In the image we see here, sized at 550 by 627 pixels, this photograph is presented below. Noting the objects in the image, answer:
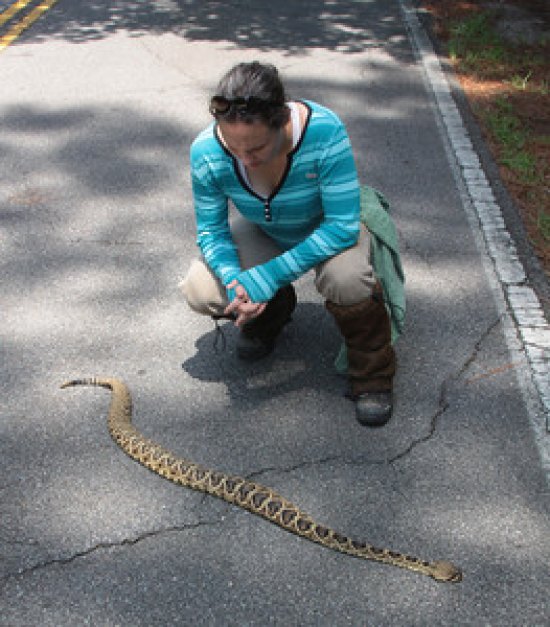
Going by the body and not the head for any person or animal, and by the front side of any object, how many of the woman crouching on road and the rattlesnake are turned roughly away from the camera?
0

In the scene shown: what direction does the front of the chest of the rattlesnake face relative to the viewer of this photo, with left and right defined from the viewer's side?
facing the viewer and to the right of the viewer

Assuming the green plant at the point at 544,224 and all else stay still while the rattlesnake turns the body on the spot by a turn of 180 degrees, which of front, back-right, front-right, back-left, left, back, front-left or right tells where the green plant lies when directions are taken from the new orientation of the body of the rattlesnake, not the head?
right

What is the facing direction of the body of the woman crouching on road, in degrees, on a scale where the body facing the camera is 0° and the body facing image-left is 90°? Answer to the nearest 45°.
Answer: approximately 45°

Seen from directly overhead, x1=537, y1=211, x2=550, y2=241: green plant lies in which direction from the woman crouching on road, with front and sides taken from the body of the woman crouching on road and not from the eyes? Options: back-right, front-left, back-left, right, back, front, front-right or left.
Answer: back
